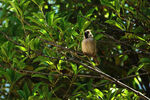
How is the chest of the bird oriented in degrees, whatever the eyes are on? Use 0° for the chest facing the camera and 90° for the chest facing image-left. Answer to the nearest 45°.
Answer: approximately 45°
